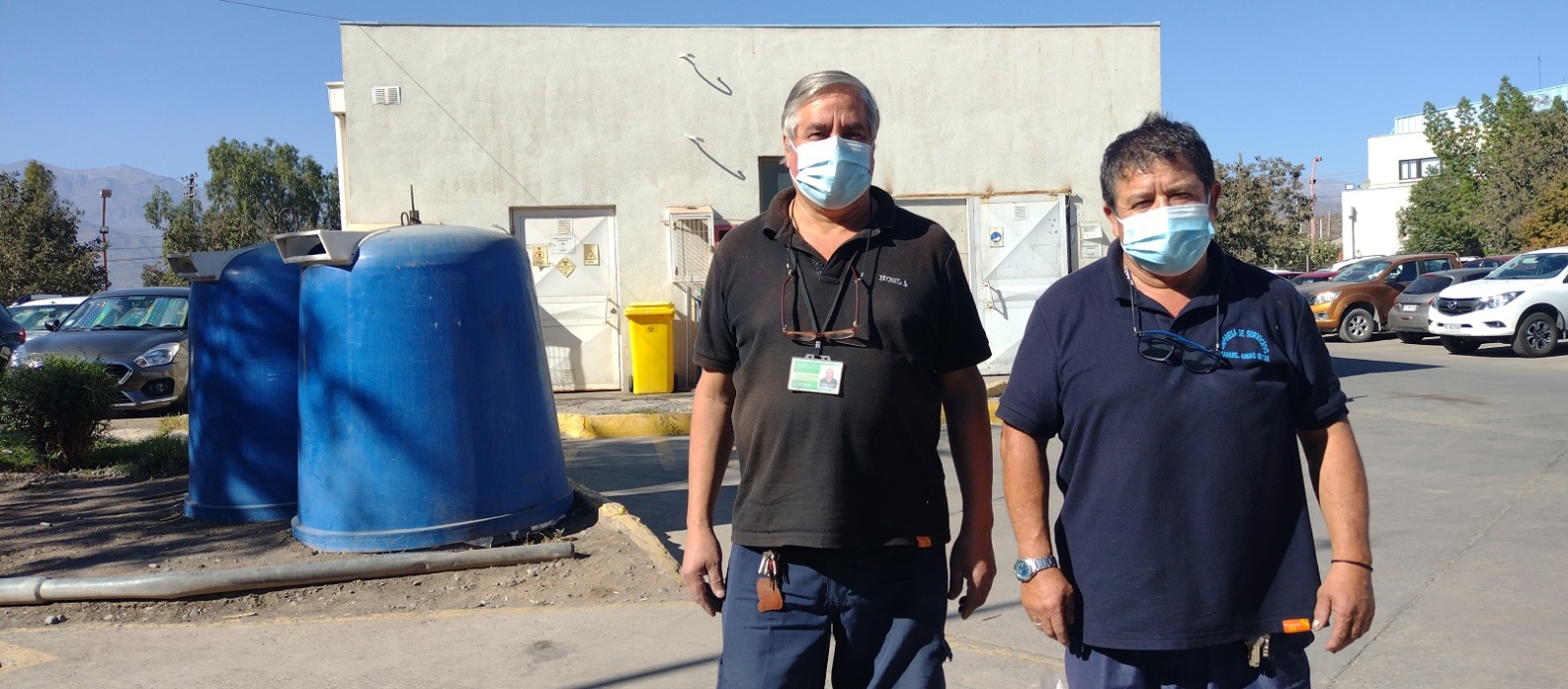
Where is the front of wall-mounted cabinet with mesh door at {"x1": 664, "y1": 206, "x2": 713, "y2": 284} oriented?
toward the camera

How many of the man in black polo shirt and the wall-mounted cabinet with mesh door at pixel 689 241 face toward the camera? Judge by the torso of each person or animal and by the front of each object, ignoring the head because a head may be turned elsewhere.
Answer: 2

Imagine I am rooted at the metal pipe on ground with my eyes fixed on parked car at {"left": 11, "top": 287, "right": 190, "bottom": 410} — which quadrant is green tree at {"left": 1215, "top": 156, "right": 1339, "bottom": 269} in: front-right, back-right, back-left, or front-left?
front-right

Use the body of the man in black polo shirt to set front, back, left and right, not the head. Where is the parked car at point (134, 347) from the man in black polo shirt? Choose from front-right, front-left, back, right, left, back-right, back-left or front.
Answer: back-right

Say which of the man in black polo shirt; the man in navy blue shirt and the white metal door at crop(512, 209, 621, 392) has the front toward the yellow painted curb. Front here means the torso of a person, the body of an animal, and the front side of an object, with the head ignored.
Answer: the white metal door

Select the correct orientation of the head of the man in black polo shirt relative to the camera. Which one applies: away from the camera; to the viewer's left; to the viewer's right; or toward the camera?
toward the camera

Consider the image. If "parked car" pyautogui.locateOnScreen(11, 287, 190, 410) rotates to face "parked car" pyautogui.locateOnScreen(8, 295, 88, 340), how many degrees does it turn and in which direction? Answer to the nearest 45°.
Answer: approximately 135° to its right

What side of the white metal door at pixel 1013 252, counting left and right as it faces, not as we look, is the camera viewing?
front

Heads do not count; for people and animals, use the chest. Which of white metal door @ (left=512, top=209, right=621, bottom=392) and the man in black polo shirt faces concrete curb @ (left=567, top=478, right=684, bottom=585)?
the white metal door

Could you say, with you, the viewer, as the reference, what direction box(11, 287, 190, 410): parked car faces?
facing the viewer and to the left of the viewer

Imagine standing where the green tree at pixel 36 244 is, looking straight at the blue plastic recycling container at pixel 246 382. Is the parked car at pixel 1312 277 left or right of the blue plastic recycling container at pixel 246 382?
left

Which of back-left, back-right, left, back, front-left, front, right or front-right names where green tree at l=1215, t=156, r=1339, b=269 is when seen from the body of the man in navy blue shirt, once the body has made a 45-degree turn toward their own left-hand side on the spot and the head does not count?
back-left

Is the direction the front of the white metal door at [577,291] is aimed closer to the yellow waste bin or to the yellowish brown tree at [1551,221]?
the yellow waste bin

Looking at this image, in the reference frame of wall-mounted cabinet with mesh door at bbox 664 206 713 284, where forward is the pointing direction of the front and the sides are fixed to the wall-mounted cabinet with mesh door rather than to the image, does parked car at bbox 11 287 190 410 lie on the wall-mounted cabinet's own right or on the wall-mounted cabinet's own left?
on the wall-mounted cabinet's own right

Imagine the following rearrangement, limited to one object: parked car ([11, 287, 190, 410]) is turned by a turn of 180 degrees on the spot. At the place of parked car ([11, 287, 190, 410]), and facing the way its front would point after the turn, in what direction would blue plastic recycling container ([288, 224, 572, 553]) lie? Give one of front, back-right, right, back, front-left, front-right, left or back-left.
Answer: back-right

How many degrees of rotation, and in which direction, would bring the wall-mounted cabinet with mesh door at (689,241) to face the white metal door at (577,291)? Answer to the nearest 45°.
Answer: approximately 90° to its right

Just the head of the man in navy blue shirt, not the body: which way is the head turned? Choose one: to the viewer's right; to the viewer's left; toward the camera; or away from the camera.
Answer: toward the camera

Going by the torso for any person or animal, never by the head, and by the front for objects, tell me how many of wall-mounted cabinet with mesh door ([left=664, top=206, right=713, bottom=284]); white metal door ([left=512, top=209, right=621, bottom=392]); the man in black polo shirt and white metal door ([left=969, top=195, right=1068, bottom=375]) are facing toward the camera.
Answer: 4

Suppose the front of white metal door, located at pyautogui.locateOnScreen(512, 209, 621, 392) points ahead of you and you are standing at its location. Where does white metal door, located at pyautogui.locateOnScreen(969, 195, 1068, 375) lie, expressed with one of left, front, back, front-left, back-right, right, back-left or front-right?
left

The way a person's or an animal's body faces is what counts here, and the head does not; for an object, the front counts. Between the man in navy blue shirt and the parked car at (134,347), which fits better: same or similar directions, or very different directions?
same or similar directions
